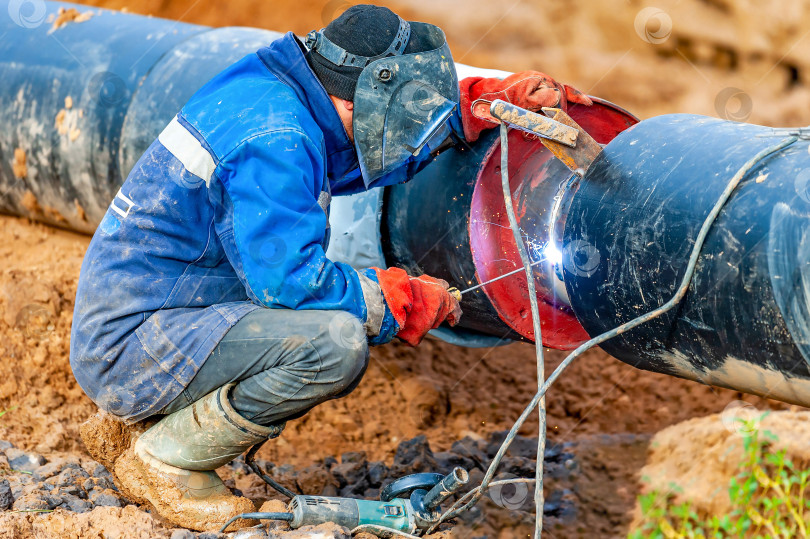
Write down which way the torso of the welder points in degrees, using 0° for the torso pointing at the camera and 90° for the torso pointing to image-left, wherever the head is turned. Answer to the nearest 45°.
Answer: approximately 270°

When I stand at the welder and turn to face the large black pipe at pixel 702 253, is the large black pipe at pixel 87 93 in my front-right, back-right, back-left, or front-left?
back-left

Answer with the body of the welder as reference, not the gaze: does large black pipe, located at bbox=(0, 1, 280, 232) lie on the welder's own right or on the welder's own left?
on the welder's own left

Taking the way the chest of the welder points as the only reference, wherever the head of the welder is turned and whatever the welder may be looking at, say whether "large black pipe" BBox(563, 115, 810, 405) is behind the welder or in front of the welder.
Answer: in front

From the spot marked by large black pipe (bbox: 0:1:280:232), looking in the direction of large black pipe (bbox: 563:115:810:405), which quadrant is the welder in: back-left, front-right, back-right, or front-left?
front-right

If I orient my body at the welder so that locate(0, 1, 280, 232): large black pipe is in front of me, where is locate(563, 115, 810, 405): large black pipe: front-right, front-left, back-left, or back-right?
back-right

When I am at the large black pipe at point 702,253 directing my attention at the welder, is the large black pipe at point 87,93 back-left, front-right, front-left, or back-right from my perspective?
front-right
